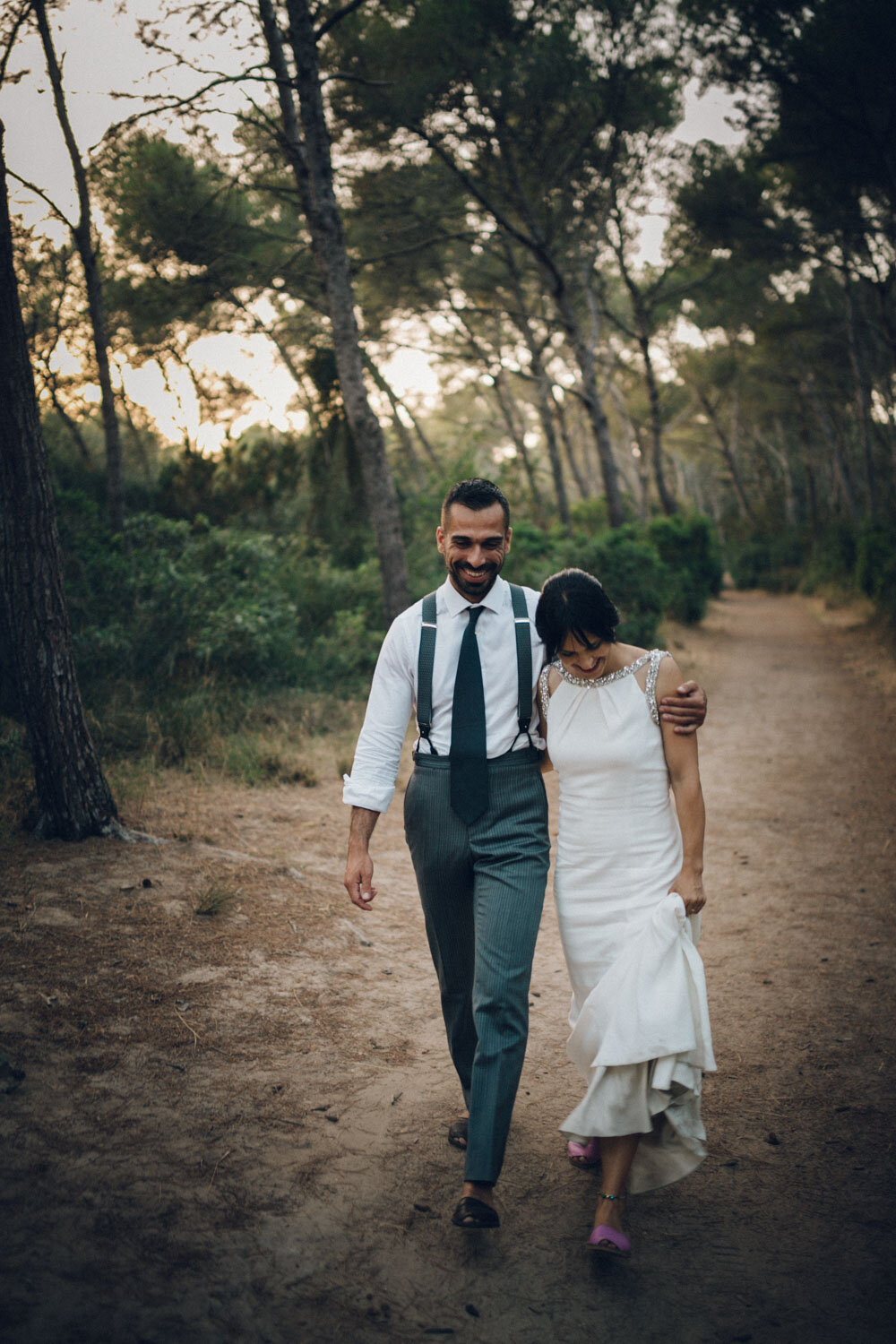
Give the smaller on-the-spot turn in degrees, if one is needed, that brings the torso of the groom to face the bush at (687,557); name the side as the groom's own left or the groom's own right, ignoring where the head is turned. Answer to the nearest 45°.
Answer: approximately 180°

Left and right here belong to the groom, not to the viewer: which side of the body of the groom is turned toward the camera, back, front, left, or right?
front

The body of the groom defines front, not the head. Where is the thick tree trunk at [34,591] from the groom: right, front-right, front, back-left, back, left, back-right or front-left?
back-right

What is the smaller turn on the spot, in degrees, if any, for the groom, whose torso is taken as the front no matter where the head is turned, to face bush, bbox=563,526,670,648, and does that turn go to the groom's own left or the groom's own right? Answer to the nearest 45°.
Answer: approximately 180°

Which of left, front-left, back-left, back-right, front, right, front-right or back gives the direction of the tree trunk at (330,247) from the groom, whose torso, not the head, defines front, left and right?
back

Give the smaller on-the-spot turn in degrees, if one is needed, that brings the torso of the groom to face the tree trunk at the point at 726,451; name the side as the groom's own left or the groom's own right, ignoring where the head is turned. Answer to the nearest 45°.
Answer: approximately 180°

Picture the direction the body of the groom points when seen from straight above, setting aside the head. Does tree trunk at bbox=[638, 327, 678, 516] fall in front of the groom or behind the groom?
behind
